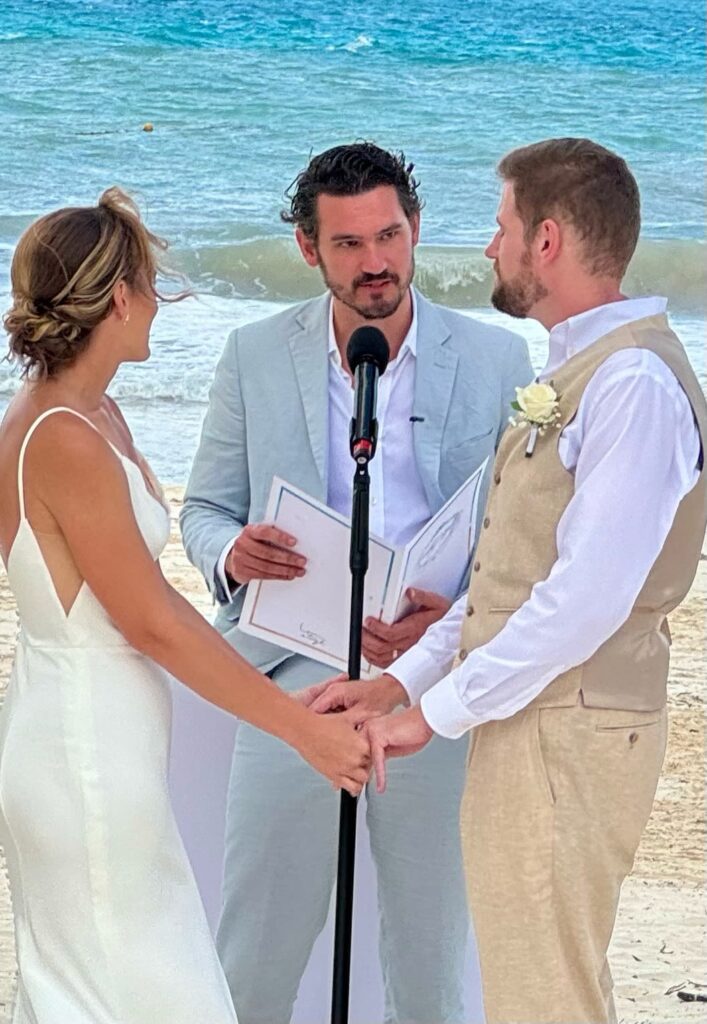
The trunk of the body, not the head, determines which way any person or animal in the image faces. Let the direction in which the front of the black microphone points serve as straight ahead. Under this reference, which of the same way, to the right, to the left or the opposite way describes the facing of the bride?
to the right

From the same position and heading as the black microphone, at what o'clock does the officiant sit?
The officiant is roughly at 12 o'clock from the black microphone.

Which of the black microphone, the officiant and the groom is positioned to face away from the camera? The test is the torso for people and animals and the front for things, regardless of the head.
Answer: the black microphone

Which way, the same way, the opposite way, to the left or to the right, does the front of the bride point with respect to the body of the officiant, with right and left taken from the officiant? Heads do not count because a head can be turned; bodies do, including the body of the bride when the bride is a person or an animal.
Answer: to the left

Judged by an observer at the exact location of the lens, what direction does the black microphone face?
facing away from the viewer

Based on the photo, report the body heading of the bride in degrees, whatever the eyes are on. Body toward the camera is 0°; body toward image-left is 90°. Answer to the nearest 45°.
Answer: approximately 270°

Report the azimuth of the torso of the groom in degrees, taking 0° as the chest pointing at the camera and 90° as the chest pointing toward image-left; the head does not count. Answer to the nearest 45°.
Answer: approximately 90°

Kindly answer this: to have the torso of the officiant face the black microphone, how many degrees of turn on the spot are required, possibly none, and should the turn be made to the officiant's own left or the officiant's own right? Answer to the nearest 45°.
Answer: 0° — they already face it

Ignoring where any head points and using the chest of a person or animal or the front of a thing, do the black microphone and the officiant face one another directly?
yes

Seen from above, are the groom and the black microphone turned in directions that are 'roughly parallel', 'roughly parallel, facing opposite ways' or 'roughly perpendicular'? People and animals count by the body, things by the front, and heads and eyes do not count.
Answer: roughly perpendicular
